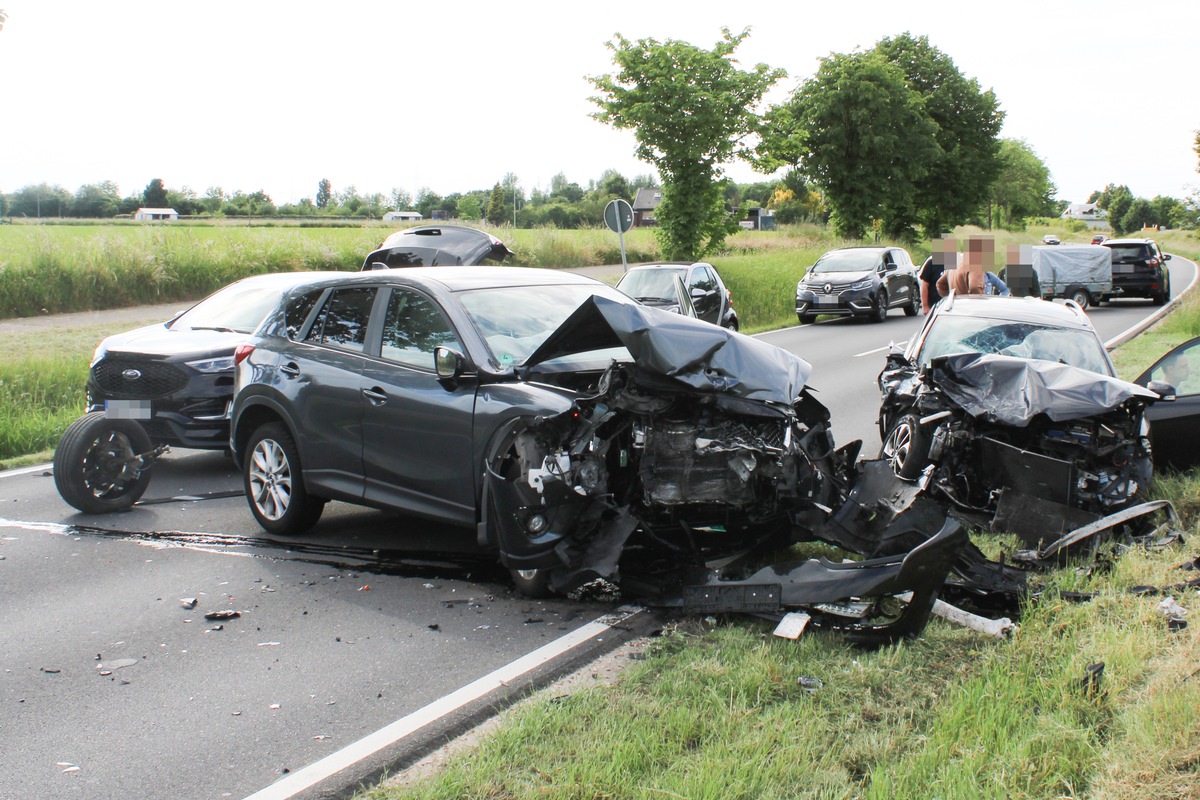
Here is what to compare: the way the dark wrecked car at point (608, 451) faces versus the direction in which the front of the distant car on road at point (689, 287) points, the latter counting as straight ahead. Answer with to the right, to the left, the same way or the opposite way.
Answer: to the left

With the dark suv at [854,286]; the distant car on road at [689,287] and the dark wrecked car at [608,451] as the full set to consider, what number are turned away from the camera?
0

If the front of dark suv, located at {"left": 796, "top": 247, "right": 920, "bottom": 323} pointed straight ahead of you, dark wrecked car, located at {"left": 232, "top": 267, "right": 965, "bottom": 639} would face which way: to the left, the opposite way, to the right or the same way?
to the left

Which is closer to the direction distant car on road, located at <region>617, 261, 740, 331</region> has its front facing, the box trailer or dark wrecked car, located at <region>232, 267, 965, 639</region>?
the dark wrecked car

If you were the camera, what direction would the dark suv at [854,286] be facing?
facing the viewer and to the left of the viewer

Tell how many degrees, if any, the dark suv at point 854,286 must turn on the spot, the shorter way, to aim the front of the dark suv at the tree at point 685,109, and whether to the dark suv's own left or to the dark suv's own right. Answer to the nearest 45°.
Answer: approximately 135° to the dark suv's own right

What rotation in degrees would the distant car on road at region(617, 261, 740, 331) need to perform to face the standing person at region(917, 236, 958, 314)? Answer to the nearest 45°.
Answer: approximately 45° to its left

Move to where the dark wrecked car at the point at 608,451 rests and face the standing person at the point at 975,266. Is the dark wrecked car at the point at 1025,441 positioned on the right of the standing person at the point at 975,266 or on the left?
right

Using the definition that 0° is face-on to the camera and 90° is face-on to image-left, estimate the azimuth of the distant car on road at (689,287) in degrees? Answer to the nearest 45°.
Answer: approximately 45°

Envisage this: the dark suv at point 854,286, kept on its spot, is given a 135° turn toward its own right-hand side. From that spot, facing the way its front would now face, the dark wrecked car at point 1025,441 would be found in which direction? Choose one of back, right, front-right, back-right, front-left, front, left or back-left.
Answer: back

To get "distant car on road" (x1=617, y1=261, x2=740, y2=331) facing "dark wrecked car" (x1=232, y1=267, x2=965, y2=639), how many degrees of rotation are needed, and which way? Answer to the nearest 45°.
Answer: approximately 45° to its left

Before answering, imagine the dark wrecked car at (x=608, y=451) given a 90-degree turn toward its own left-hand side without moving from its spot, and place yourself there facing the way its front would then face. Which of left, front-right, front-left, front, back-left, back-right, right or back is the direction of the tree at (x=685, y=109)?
front-left

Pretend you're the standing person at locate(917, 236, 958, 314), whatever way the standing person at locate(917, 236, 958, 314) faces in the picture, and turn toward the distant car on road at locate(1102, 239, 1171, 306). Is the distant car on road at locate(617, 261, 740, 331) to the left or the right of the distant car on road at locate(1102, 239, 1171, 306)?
left

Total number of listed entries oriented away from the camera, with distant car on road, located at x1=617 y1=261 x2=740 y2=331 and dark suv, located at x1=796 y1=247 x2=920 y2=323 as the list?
0
